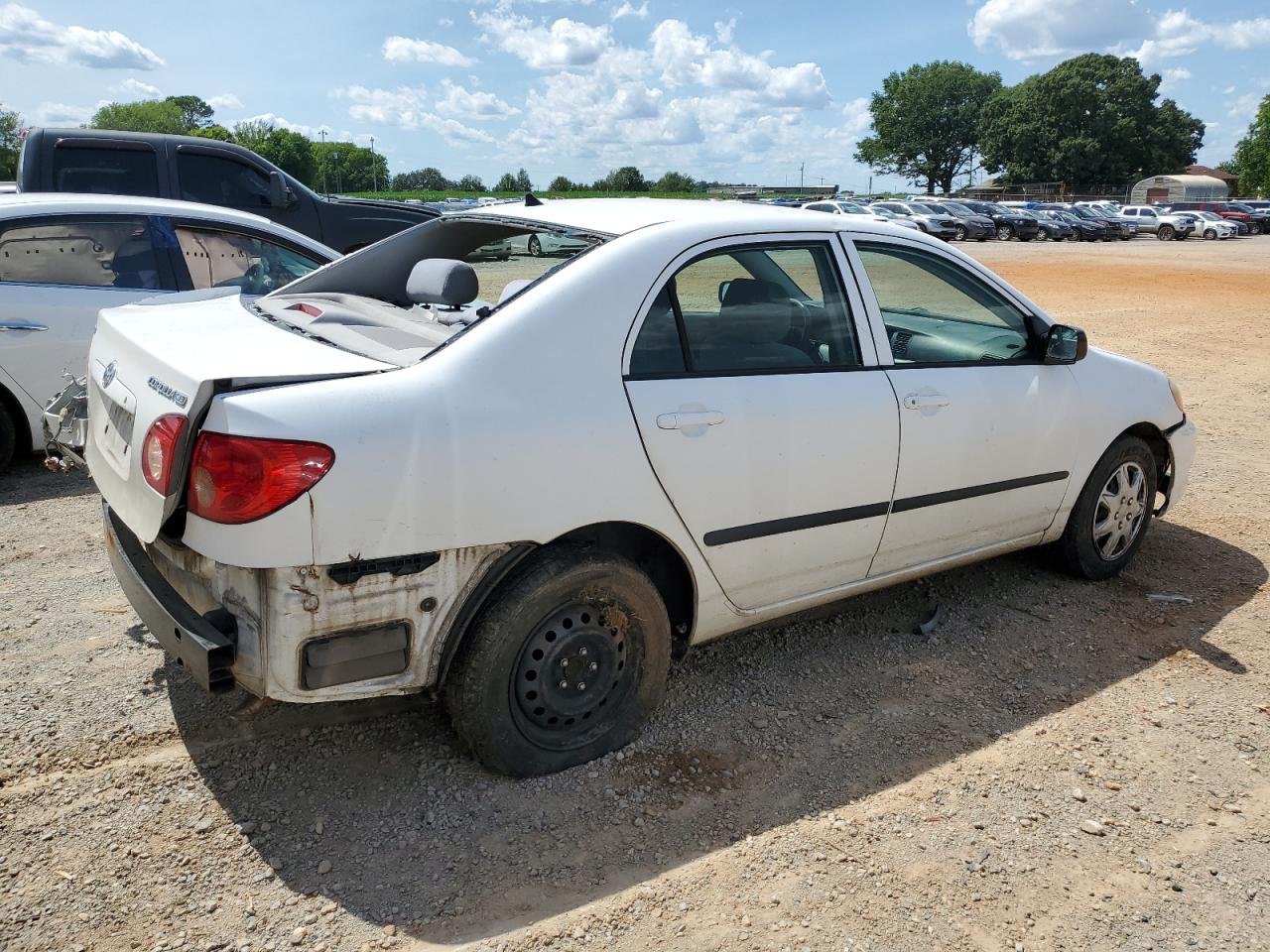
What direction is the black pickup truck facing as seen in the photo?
to the viewer's right

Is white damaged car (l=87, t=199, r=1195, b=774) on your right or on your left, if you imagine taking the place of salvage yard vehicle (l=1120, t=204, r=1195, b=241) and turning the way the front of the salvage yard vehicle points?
on your right

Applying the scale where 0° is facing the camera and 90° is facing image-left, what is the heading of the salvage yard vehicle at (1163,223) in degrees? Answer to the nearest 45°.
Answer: approximately 315°

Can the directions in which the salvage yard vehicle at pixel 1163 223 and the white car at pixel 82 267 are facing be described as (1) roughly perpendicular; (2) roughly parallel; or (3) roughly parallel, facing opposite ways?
roughly perpendicular

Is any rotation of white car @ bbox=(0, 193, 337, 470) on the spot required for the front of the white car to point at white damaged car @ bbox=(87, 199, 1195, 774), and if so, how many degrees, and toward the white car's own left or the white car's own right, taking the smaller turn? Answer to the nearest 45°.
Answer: approximately 90° to the white car's own right

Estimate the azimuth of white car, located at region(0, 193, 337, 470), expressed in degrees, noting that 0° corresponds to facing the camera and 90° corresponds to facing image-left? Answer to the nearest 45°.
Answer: approximately 270°

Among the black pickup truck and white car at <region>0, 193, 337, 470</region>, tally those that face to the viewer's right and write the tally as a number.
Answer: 2

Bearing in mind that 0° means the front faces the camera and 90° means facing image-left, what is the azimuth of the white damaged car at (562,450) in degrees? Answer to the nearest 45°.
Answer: approximately 225°

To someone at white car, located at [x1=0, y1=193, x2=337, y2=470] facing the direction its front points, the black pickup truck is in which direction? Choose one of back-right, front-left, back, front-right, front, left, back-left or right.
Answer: left
